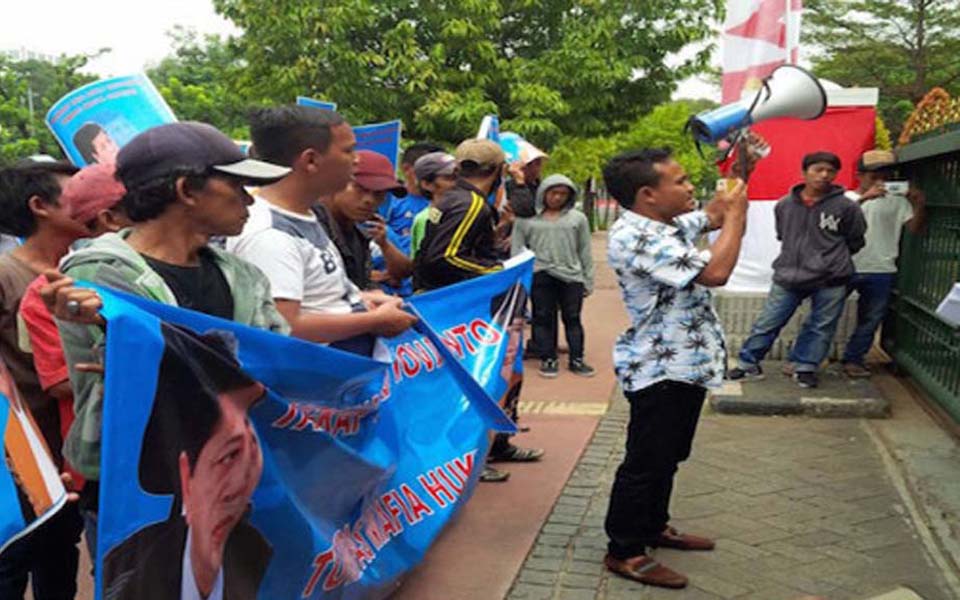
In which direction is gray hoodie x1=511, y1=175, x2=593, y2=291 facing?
toward the camera

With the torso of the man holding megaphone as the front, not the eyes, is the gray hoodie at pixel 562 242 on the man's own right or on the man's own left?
on the man's own left

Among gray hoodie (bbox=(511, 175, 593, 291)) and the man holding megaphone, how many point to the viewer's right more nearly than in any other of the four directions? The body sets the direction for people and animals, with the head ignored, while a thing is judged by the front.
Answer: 1

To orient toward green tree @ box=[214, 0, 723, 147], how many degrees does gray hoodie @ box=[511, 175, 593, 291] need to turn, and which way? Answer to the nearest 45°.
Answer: approximately 180°

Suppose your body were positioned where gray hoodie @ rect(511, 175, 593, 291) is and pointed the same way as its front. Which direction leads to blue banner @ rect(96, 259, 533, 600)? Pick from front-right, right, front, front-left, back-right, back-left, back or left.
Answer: front

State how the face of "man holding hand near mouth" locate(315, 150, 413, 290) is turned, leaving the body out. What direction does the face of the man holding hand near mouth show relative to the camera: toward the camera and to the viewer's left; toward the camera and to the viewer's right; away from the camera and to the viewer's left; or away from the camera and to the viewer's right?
toward the camera and to the viewer's right

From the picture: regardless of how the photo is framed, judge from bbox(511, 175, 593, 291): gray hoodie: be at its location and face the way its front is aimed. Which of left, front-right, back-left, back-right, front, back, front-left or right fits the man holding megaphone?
front

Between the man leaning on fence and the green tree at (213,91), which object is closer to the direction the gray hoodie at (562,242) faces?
the man leaning on fence

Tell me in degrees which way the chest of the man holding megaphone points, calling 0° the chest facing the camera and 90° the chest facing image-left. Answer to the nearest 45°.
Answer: approximately 270°

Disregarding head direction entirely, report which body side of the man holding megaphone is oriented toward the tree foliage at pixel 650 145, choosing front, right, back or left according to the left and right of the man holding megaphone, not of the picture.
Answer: left
